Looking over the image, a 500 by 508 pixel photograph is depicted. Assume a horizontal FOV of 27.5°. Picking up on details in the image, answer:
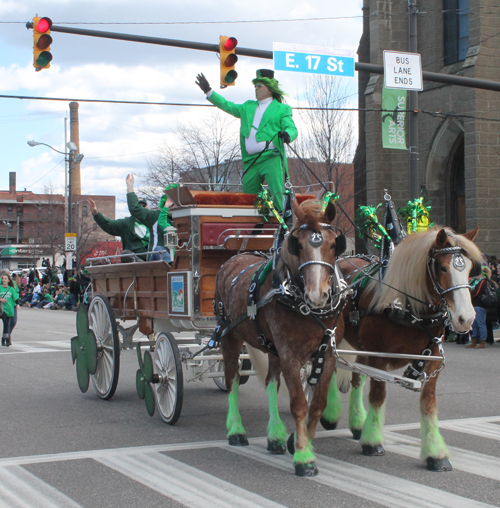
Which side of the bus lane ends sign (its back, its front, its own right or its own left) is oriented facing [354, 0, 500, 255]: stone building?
back

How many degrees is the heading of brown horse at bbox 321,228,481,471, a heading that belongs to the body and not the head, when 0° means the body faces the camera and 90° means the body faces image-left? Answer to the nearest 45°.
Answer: approximately 315°

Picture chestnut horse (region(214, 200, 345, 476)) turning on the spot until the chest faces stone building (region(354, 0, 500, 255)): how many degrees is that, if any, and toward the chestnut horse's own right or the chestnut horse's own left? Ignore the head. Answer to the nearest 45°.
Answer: approximately 135° to the chestnut horse's own left

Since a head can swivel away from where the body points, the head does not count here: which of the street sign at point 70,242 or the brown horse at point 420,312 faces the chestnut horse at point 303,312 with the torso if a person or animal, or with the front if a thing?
the street sign

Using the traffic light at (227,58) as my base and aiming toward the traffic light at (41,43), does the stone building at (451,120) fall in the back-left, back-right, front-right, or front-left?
back-right

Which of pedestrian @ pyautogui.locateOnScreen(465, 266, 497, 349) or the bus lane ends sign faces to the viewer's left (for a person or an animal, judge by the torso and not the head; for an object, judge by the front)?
the pedestrian

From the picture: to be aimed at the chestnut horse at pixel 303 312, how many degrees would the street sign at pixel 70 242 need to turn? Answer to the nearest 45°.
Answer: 0° — it already faces it

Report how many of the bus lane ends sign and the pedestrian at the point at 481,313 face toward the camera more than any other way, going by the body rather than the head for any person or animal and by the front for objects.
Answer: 1

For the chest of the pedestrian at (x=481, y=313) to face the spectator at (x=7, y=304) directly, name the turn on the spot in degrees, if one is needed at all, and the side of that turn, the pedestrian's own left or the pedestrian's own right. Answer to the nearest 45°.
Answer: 0° — they already face them

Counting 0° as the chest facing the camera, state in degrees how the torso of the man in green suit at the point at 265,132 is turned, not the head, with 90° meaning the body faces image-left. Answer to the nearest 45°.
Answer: approximately 45°

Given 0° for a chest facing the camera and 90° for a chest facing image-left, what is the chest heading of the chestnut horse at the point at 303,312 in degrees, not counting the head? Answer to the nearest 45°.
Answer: approximately 315°

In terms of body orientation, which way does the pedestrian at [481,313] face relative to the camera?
to the viewer's left
